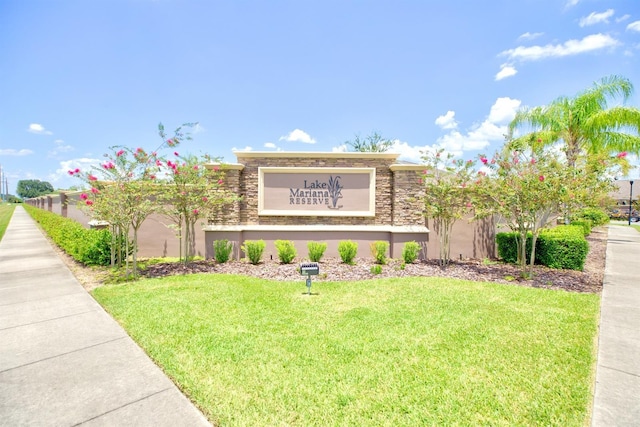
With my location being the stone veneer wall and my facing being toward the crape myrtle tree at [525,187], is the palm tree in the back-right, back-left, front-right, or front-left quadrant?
front-left

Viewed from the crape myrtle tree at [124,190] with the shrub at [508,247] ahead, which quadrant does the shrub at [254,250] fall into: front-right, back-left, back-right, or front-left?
front-left

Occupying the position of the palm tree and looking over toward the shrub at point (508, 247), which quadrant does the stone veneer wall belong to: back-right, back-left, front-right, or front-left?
front-right

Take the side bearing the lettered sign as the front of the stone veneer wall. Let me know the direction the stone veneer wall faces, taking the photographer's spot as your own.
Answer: facing the viewer

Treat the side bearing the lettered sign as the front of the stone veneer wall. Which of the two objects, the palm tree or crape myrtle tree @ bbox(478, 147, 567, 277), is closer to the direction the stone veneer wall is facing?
the crape myrtle tree

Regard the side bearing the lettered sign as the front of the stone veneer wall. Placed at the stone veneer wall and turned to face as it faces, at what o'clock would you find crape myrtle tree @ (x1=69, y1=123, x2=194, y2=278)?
The crape myrtle tree is roughly at 2 o'clock from the stone veneer wall.

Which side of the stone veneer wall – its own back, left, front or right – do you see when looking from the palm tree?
left

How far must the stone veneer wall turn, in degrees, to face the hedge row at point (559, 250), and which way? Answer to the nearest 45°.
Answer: approximately 90° to its left

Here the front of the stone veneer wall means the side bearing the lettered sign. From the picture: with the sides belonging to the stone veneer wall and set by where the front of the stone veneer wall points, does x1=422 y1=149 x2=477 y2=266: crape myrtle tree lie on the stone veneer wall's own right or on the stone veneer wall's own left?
on the stone veneer wall's own left
